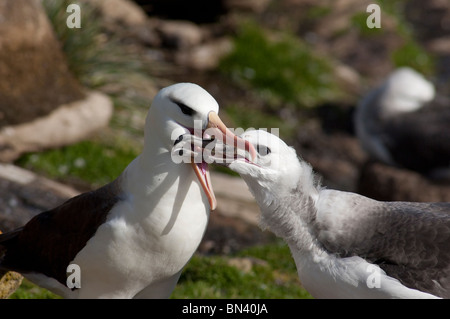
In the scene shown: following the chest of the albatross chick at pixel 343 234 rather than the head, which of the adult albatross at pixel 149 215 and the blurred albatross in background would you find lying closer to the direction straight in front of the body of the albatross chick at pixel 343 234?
the adult albatross

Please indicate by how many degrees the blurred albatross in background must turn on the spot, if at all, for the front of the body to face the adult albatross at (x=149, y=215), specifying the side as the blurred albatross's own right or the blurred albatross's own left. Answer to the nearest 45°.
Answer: approximately 90° to the blurred albatross's own left

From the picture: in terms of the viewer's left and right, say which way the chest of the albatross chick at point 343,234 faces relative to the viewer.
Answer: facing to the left of the viewer

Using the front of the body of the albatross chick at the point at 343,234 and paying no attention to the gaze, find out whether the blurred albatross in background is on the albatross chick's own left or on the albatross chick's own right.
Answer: on the albatross chick's own right

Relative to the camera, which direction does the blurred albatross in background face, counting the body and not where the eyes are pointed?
to the viewer's left

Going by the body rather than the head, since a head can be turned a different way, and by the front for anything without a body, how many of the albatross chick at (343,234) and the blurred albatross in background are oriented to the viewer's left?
2

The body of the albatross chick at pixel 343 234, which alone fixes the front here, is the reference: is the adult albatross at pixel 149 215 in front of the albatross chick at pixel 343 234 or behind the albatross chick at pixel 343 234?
in front
